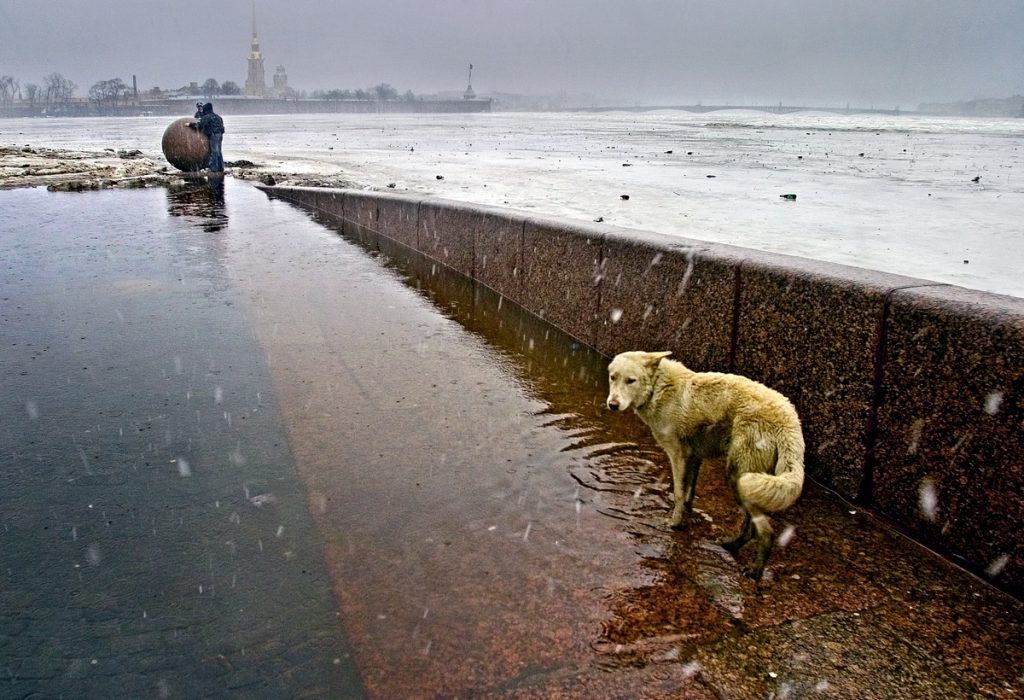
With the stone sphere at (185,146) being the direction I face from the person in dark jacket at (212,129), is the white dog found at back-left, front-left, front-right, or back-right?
back-left

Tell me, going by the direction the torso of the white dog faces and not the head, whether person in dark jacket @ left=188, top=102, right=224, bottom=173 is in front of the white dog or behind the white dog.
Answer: in front

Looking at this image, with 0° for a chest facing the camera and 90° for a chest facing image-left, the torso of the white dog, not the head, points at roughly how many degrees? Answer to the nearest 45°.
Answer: approximately 135°

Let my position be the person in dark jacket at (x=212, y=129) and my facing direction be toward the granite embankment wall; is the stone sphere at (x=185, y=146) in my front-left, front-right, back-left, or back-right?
back-right

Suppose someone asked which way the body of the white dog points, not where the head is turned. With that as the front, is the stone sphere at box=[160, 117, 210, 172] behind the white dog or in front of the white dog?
in front

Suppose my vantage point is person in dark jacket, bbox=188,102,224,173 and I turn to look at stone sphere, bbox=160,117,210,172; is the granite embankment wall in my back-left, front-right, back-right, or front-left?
back-left
